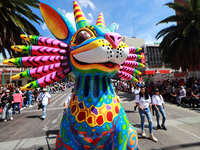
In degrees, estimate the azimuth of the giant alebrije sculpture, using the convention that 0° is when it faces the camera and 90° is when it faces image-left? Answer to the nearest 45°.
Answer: approximately 315°

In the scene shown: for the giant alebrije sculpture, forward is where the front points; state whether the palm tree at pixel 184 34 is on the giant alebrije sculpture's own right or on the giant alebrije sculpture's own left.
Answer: on the giant alebrije sculpture's own left

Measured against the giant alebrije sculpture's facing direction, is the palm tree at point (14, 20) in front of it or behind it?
behind

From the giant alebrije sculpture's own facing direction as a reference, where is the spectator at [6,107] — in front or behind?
behind
